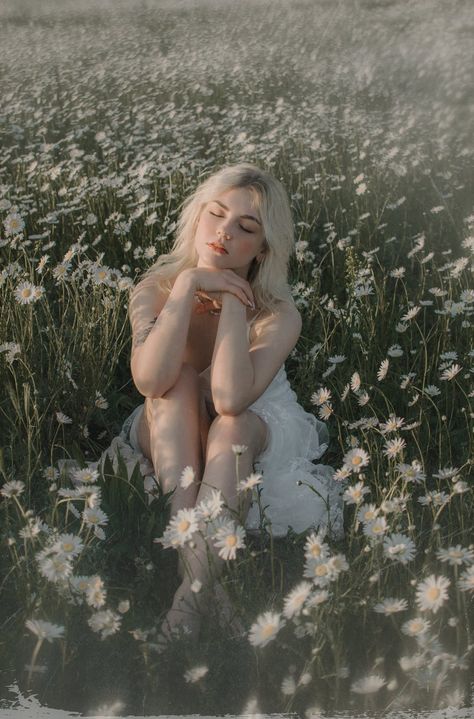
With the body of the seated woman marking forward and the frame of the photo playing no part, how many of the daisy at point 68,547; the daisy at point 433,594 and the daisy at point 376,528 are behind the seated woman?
0

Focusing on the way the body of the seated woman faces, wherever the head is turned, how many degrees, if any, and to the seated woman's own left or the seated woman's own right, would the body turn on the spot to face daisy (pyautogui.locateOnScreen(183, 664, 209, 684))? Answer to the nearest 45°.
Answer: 0° — they already face it

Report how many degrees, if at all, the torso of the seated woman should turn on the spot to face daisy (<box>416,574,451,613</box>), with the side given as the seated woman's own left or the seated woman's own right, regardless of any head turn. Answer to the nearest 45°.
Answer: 0° — they already face it

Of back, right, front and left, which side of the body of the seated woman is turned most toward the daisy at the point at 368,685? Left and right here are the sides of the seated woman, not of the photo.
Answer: front

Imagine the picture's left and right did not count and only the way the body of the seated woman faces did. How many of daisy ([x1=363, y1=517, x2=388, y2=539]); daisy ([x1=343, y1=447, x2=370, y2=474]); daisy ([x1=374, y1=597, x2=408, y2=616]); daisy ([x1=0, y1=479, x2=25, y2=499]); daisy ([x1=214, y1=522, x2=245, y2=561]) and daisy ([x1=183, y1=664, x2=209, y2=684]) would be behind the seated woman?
0

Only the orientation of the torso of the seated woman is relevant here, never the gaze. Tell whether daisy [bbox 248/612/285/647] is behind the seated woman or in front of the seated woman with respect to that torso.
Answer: in front

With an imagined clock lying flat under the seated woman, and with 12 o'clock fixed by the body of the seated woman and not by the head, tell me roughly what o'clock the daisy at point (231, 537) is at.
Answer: The daisy is roughly at 12 o'clock from the seated woman.

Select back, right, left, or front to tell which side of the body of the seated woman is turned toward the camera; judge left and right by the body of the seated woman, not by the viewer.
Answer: front
